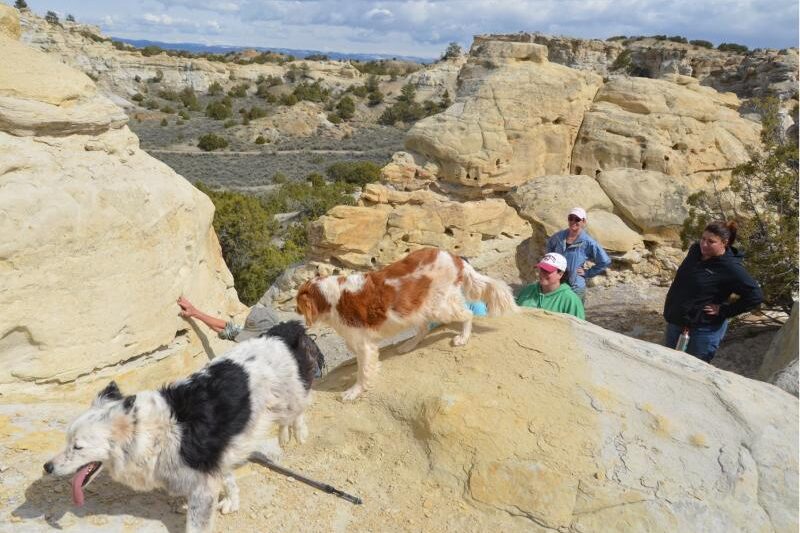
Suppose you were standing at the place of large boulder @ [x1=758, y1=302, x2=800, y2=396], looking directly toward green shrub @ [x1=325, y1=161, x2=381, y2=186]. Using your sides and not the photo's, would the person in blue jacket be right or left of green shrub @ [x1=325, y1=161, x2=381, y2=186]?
left

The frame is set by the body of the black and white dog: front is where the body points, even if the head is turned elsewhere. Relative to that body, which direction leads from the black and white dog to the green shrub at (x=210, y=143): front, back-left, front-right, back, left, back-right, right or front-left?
back-right

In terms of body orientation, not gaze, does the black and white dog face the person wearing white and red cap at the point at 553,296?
no

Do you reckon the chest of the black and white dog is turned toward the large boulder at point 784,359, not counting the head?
no

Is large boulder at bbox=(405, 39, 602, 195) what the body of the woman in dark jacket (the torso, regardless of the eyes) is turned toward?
no

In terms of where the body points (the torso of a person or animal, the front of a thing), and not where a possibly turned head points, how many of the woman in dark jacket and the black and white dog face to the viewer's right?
0

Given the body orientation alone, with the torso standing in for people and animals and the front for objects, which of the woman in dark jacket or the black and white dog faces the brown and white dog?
the woman in dark jacket

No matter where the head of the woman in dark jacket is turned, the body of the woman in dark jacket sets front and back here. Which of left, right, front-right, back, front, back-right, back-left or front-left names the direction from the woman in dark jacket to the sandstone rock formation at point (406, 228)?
right

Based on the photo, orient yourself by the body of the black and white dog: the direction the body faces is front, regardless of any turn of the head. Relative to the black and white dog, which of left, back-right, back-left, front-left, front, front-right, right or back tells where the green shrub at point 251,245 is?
back-right

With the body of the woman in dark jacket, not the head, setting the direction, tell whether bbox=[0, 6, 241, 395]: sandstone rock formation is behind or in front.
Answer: in front

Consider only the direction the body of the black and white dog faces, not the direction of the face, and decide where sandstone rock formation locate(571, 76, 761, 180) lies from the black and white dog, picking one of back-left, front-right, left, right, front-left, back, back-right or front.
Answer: back

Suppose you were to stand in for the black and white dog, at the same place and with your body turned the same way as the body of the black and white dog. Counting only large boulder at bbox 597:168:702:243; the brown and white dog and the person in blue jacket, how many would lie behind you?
3

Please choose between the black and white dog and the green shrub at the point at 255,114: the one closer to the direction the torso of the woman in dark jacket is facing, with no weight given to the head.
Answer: the black and white dog

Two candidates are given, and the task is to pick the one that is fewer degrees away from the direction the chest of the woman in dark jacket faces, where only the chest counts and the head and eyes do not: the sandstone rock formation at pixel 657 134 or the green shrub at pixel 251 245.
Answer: the green shrub

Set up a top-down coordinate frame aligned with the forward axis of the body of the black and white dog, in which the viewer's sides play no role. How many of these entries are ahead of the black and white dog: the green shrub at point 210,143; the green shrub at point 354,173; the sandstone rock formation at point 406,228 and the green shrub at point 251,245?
0

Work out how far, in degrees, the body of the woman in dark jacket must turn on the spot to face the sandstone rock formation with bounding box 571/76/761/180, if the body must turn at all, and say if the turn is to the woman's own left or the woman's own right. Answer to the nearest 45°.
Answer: approximately 135° to the woman's own right

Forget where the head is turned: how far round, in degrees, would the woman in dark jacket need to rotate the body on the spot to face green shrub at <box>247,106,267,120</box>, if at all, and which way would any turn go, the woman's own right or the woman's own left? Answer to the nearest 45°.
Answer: approximately 90° to the woman's own right

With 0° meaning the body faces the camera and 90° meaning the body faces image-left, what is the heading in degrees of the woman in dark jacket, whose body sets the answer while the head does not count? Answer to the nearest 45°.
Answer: approximately 45°

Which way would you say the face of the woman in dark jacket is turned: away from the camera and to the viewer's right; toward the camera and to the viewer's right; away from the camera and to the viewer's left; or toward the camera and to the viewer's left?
toward the camera and to the viewer's left

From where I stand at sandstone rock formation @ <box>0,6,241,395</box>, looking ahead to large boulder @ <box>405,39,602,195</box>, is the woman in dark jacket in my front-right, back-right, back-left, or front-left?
front-right
